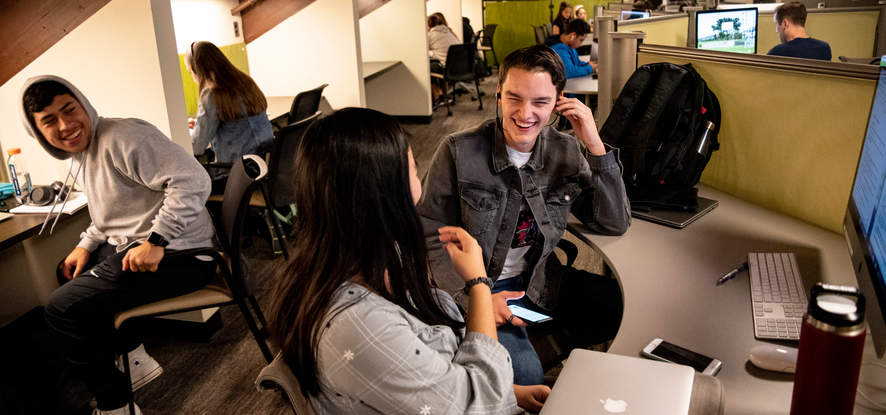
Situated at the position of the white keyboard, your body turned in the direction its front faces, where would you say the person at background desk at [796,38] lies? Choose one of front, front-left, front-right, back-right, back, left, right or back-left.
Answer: right

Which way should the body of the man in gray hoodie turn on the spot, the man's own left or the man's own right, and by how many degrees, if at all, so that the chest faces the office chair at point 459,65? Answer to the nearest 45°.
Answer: approximately 180°

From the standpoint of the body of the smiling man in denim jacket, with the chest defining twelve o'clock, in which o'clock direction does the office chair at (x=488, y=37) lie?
The office chair is roughly at 6 o'clock from the smiling man in denim jacket.

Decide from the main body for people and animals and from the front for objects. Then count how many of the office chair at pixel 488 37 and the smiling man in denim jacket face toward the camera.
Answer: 1

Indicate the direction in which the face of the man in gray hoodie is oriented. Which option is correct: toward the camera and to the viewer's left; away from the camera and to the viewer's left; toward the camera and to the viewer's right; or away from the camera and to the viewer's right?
toward the camera and to the viewer's right

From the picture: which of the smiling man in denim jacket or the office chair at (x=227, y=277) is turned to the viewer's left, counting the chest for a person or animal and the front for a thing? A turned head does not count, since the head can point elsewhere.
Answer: the office chair

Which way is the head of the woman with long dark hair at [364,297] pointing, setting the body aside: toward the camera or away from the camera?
away from the camera

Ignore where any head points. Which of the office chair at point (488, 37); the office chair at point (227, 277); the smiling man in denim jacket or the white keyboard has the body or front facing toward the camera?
the smiling man in denim jacket

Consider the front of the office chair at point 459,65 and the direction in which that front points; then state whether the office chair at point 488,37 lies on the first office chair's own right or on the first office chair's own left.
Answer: on the first office chair's own right

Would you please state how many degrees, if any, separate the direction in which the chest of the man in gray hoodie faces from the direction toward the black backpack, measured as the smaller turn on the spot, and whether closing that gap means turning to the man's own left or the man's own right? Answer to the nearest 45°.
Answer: approximately 90° to the man's own left

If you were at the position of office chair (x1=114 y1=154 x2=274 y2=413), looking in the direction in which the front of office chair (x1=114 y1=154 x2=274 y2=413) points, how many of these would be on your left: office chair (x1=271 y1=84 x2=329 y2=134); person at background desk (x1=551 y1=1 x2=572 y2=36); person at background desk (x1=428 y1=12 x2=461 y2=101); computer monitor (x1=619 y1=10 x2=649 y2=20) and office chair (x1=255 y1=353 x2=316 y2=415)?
1
